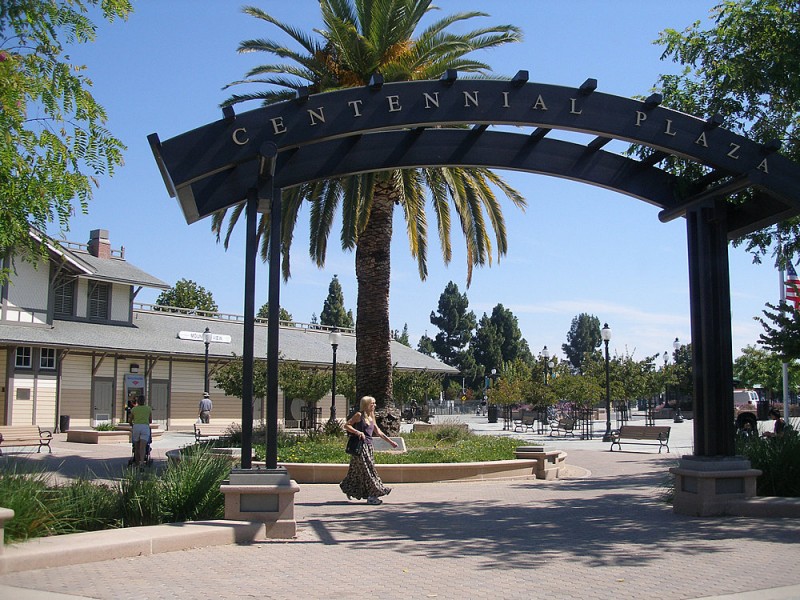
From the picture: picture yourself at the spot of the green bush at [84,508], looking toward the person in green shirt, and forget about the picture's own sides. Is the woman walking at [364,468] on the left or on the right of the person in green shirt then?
right

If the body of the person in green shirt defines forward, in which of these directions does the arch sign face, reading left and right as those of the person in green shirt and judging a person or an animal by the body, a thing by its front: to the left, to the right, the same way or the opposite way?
the opposite way

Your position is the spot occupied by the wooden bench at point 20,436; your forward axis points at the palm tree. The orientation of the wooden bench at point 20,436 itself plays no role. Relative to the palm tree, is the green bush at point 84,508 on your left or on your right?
right

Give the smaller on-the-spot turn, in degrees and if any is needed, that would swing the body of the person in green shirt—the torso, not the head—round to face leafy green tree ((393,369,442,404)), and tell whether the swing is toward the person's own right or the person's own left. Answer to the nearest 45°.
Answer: approximately 45° to the person's own right

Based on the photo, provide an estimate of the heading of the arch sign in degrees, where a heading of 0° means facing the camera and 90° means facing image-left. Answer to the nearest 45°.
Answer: approximately 0°

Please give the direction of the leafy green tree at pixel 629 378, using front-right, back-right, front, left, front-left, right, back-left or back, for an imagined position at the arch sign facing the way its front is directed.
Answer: back

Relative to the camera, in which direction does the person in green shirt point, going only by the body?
away from the camera

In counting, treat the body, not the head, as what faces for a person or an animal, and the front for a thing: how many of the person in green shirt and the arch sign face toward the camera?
1

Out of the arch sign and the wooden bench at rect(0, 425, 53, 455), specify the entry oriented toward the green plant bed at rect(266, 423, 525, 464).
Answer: the wooden bench

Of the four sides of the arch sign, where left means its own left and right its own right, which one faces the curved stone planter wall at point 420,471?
back
